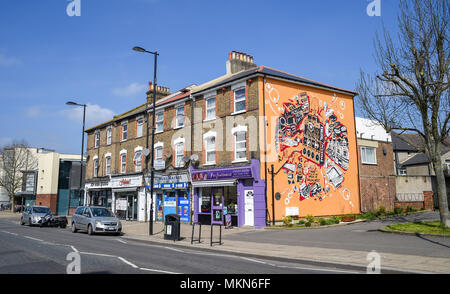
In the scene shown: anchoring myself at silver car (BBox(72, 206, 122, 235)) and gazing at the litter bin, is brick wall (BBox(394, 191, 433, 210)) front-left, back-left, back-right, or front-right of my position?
front-left

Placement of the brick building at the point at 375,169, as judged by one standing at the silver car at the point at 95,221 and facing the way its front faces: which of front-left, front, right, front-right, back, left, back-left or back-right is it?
front-left

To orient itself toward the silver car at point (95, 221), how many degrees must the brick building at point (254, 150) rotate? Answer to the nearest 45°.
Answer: approximately 45° to its right

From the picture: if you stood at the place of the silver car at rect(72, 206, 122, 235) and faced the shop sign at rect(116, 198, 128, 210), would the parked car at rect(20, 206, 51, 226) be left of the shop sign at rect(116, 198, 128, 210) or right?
left

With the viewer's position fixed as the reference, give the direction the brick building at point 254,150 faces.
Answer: facing the viewer and to the left of the viewer

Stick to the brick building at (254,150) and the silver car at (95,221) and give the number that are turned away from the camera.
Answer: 0

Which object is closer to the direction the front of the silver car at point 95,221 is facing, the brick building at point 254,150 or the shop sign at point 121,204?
the brick building

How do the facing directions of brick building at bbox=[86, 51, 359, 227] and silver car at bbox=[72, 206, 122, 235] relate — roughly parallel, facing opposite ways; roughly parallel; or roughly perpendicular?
roughly perpendicular

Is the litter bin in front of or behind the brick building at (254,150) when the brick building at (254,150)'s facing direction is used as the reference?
in front

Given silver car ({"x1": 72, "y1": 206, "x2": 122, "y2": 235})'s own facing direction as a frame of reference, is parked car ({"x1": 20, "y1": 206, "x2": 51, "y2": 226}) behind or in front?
behind

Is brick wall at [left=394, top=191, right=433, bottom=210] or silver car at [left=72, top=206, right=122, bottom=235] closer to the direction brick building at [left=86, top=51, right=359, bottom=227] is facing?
the silver car
